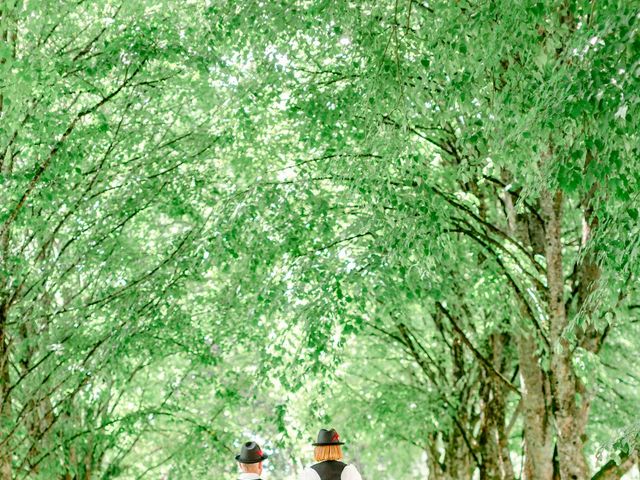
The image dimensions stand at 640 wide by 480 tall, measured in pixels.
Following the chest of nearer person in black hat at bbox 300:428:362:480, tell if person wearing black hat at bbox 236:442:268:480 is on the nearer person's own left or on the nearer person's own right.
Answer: on the nearer person's own left

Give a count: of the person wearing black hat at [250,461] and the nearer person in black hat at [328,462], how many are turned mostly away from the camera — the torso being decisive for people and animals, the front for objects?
2

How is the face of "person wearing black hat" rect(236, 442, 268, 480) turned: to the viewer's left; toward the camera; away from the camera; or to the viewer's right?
away from the camera

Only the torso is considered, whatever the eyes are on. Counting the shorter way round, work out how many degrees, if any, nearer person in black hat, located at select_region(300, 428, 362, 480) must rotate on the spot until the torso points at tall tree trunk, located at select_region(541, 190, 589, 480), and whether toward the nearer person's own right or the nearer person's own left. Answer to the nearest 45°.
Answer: approximately 90° to the nearer person's own right

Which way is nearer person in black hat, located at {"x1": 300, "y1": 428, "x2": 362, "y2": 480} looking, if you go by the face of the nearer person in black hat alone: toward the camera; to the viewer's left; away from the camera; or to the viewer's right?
away from the camera

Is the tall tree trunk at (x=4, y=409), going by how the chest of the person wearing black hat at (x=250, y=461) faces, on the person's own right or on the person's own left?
on the person's own left

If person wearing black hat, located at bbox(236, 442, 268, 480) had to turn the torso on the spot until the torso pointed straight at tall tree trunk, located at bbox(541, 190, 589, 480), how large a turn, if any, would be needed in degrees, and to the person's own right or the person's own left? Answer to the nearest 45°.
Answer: approximately 90° to the person's own right

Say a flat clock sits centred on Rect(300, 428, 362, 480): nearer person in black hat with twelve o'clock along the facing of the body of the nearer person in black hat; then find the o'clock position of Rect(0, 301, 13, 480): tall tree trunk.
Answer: The tall tree trunk is roughly at 10 o'clock from the nearer person in black hat.

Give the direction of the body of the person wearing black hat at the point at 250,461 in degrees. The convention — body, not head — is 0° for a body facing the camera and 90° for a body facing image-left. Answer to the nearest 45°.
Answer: approximately 180°

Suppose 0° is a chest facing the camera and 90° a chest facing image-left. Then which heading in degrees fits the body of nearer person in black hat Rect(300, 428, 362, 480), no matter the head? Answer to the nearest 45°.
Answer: approximately 180°

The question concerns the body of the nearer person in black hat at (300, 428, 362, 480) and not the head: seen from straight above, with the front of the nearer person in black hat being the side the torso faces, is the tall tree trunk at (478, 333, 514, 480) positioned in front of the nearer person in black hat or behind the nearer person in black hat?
in front
